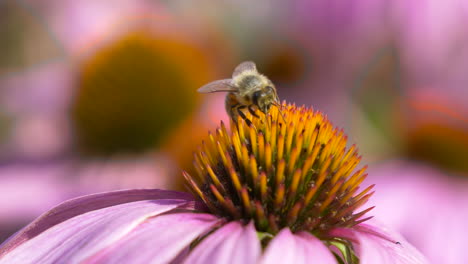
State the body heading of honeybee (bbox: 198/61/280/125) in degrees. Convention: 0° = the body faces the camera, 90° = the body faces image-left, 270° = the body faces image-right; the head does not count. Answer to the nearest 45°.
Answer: approximately 315°

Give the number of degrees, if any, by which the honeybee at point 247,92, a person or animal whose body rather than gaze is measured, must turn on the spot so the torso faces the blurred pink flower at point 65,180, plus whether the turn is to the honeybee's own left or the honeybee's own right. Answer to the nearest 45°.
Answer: approximately 180°
